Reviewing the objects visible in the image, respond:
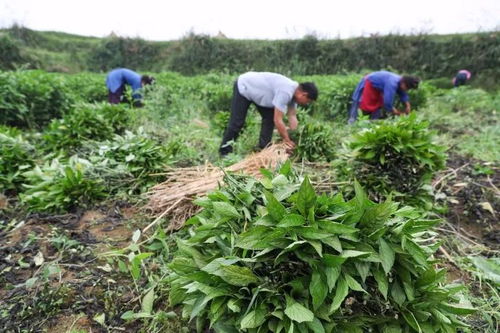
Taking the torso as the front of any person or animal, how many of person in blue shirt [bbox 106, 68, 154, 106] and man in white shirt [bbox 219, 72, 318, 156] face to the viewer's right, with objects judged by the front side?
2

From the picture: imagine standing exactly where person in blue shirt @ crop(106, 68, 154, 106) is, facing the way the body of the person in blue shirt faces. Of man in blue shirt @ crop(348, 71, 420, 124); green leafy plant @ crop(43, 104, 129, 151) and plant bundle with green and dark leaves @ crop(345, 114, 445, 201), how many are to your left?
0

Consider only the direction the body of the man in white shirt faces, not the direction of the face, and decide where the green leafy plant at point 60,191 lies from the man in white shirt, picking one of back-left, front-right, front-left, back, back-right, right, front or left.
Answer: back-right

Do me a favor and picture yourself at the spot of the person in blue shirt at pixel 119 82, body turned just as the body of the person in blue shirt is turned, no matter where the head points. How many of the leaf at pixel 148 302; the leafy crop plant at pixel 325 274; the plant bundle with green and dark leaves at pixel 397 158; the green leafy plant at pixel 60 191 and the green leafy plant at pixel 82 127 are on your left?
0

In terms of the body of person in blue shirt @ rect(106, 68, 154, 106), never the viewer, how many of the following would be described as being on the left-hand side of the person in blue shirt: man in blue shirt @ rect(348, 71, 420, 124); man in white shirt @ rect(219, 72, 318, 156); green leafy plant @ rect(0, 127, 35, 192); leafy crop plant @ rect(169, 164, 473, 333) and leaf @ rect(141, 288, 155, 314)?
0

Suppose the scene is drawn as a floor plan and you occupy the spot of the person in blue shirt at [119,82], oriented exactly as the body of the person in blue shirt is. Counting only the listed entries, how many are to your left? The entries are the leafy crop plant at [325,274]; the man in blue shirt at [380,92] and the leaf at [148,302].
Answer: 0

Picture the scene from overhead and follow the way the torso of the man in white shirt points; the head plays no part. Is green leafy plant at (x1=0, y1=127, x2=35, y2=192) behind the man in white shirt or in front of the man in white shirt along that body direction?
behind

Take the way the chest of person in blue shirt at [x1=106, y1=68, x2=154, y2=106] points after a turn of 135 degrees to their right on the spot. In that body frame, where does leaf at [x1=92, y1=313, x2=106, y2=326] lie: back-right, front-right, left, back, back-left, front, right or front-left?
front-left

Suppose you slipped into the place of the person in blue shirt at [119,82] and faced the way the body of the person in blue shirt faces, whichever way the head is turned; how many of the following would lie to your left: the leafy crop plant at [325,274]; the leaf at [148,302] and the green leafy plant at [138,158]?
0

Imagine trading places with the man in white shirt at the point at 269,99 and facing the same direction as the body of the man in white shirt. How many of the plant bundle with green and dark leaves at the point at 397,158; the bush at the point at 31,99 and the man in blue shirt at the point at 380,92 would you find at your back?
1

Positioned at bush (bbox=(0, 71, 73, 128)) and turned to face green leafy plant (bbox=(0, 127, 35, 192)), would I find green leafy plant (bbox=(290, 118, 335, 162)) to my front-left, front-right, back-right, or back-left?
front-left

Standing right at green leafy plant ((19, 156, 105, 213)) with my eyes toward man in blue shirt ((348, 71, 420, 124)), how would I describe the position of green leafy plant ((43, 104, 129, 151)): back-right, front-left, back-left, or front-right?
front-left

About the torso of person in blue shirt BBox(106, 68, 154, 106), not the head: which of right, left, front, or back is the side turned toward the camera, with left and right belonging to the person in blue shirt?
right

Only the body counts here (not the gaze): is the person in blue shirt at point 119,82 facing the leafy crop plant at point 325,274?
no

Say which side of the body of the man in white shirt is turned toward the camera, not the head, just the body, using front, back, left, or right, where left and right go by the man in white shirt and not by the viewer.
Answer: right

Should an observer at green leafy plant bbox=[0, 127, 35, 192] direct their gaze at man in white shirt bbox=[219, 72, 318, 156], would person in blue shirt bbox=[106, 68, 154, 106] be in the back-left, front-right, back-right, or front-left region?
front-left

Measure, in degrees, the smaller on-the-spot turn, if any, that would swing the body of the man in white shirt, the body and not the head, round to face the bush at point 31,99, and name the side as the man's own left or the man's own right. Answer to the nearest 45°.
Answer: approximately 180°
